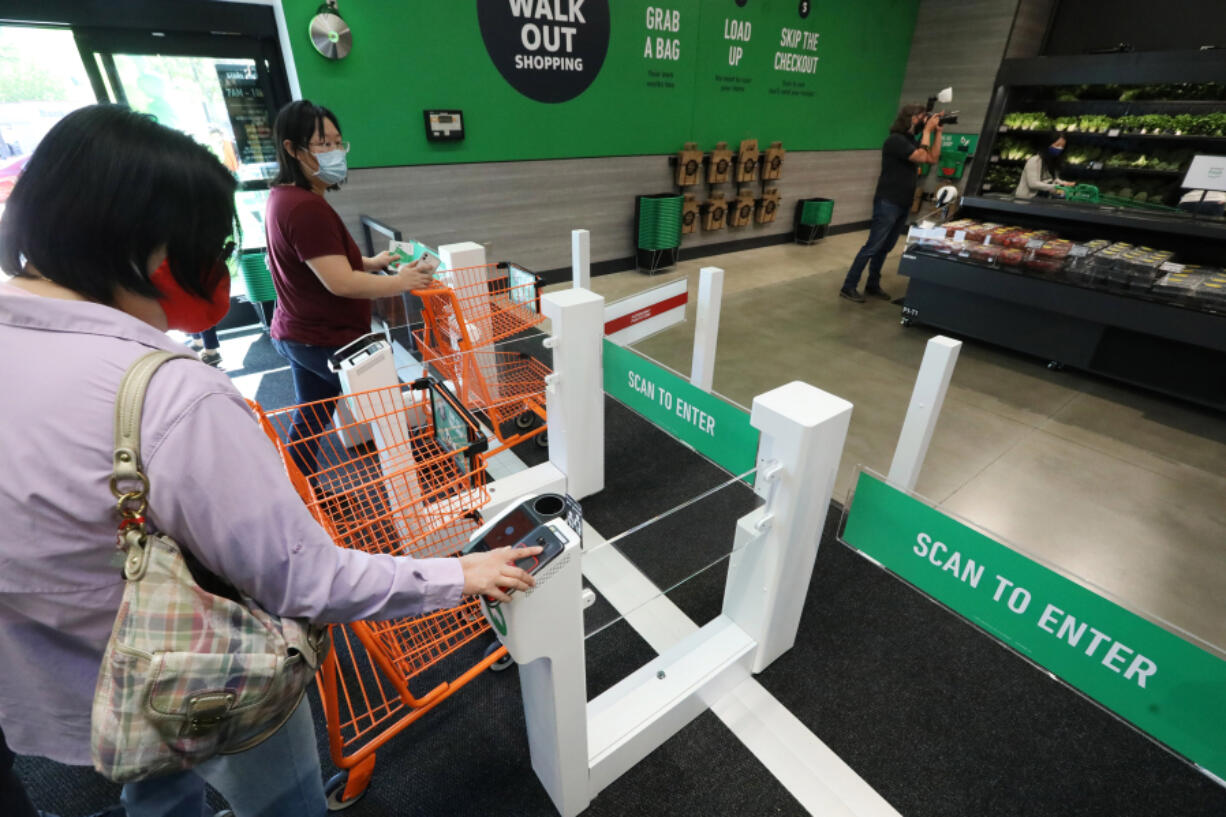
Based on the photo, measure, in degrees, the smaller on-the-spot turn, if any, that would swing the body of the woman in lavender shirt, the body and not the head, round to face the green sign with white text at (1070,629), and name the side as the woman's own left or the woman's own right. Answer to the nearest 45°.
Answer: approximately 90° to the woman's own right

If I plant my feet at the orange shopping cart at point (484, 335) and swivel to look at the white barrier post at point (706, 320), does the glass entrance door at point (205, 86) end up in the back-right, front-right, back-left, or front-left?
back-left

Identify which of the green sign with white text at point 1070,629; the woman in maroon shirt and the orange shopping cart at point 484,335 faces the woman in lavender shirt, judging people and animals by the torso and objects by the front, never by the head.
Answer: the green sign with white text

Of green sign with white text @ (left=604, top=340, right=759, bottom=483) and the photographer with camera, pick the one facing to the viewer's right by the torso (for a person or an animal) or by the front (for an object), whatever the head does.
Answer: the photographer with camera

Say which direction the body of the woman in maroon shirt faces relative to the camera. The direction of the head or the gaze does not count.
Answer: to the viewer's right

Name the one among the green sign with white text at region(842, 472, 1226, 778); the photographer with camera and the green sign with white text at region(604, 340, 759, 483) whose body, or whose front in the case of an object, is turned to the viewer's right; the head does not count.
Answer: the photographer with camera

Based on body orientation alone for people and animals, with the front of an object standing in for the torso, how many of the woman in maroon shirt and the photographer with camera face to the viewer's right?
2

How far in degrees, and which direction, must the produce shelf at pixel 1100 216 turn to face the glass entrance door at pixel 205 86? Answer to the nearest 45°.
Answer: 0° — it already faces it

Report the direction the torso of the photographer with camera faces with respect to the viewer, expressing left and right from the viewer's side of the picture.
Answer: facing to the right of the viewer

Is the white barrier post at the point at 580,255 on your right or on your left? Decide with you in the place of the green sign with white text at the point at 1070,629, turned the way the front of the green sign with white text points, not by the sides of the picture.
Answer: on your right

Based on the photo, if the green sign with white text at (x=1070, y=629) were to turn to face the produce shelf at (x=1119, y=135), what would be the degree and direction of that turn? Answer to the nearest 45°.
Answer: approximately 135° to its right

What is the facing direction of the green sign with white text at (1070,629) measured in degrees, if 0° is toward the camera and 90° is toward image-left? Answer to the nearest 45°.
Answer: approximately 45°

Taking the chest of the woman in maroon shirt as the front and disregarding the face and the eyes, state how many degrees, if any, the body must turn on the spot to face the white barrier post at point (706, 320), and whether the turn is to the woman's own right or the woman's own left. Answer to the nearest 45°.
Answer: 0° — they already face it

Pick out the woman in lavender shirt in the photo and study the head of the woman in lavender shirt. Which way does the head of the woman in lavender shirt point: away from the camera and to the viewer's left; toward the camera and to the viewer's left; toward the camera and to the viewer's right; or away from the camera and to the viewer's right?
away from the camera and to the viewer's right

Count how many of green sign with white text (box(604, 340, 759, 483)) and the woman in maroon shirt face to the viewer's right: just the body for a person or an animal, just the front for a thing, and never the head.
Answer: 1
